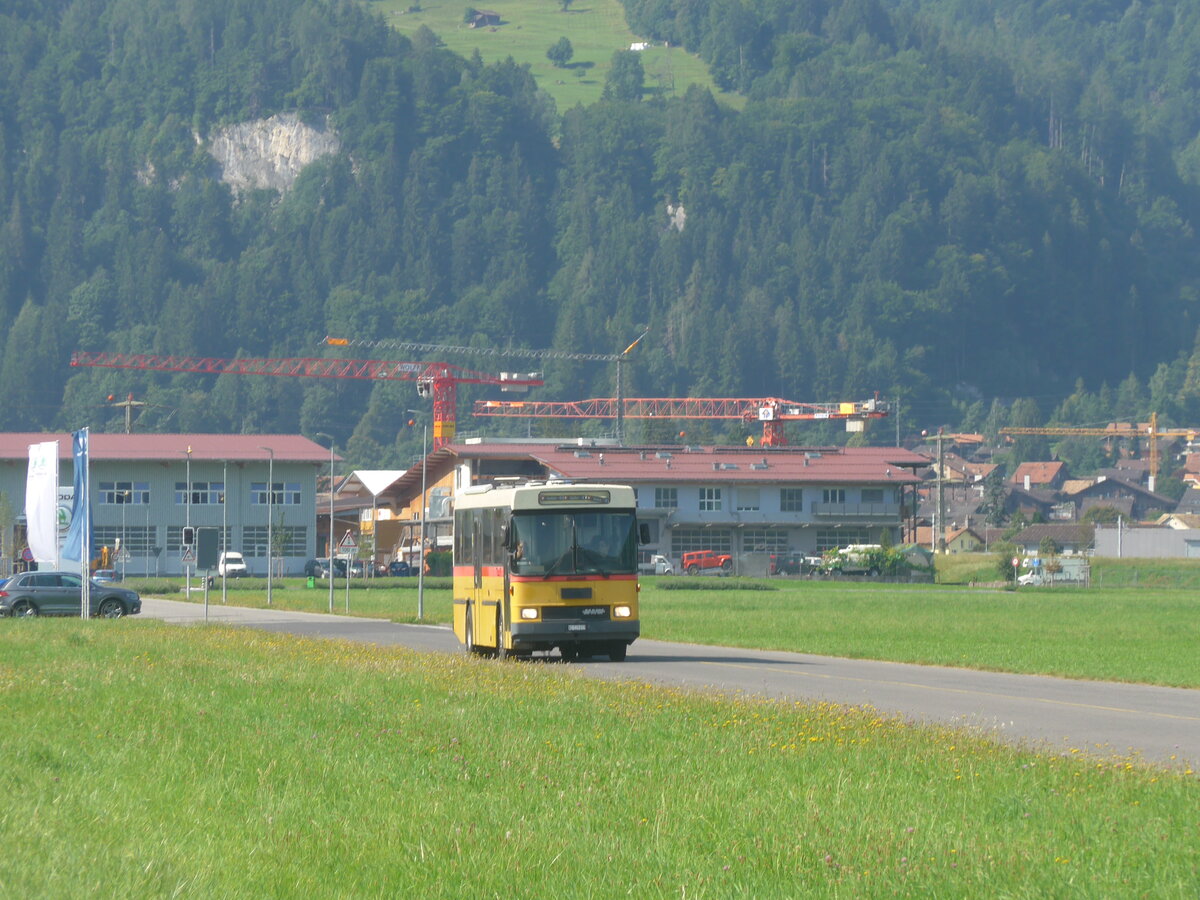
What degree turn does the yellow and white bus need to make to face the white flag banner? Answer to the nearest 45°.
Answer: approximately 135° to its right

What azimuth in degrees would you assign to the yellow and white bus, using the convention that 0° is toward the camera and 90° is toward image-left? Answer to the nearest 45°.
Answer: approximately 0°
